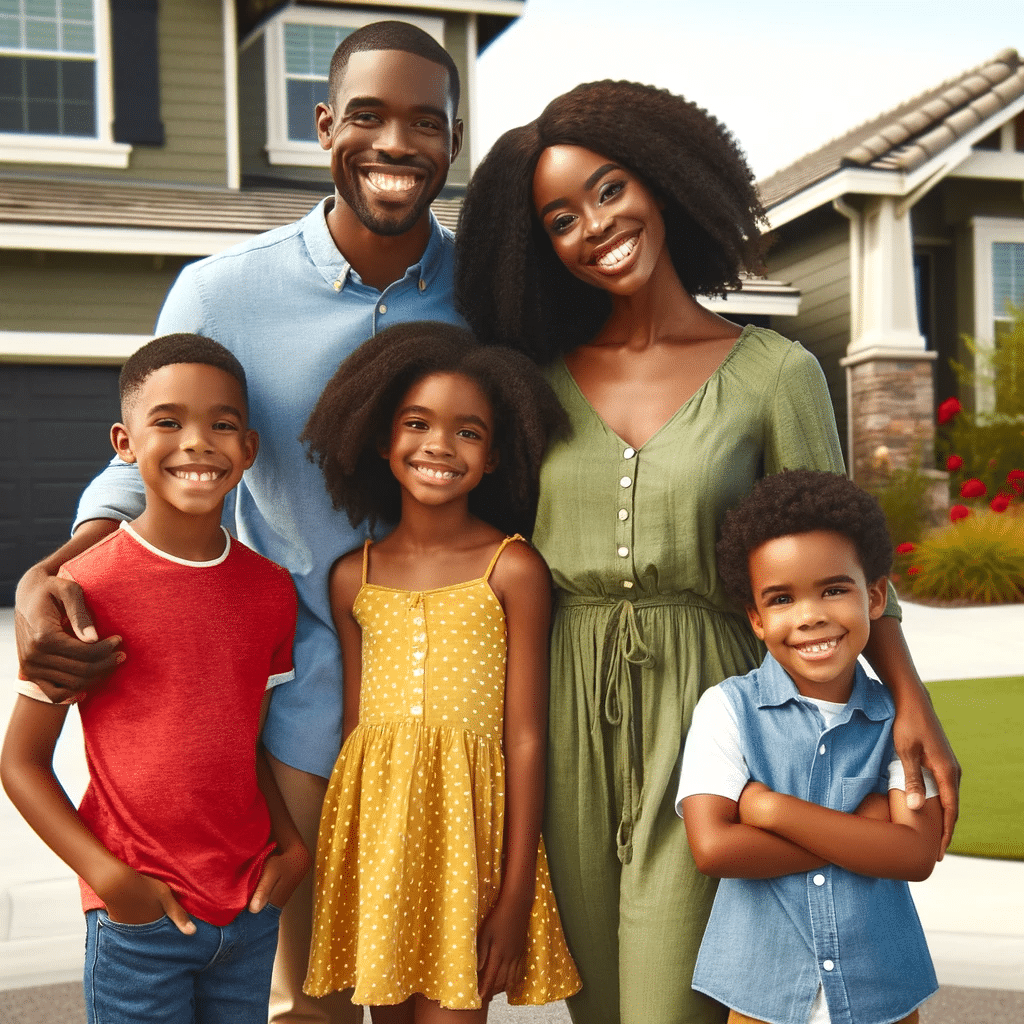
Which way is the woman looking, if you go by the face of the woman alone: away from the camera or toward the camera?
toward the camera

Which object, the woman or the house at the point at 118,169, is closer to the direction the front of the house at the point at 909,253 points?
the woman

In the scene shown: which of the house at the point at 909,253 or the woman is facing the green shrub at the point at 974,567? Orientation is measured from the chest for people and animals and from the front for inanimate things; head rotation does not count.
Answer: the house

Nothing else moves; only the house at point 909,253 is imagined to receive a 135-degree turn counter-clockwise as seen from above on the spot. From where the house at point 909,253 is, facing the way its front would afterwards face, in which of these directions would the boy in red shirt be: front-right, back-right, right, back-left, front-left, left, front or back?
back-right

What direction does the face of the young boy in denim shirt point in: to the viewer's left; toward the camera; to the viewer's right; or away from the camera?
toward the camera

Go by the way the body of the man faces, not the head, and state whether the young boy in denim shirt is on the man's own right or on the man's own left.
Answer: on the man's own left

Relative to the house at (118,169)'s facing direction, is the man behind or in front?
in front

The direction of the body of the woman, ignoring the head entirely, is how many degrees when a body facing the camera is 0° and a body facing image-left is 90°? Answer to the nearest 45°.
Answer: approximately 45°

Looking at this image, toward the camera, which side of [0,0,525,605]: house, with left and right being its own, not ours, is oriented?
front

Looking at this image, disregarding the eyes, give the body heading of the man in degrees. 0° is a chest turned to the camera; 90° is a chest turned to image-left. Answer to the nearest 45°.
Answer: approximately 0°

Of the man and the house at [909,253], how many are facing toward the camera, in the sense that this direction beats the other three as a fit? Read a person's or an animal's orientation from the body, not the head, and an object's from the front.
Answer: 2

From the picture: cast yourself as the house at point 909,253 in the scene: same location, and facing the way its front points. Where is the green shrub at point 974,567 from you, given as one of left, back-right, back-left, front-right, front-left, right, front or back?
front

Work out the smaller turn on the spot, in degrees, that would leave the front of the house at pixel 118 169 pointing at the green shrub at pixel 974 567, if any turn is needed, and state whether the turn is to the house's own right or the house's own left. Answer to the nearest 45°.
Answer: approximately 45° to the house's own left

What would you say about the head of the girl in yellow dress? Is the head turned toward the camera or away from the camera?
toward the camera

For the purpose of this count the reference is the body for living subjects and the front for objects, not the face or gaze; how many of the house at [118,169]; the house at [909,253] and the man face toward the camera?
3
